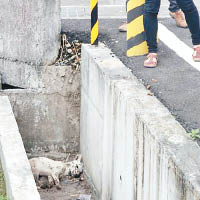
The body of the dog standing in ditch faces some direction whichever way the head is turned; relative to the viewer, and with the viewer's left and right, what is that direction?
facing to the right of the viewer
